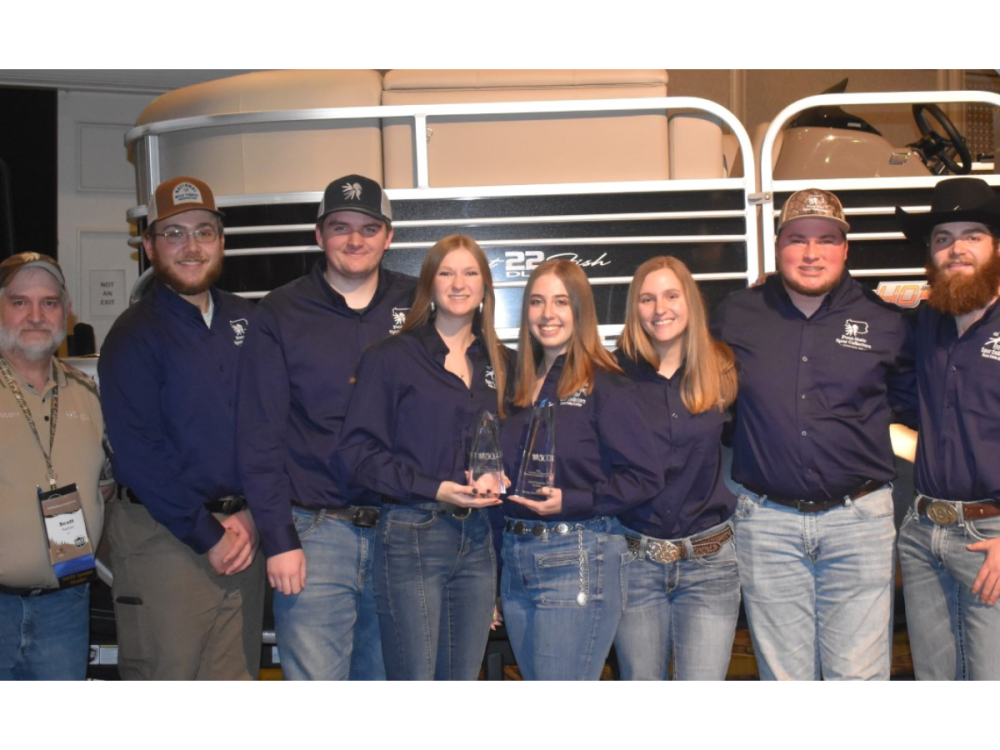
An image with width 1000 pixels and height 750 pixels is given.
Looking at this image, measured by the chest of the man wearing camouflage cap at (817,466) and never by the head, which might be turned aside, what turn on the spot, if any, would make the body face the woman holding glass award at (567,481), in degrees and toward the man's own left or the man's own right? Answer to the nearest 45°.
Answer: approximately 45° to the man's own right

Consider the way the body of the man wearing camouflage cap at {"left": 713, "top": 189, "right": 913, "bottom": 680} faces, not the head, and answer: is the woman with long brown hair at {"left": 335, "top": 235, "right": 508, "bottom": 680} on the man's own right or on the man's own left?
on the man's own right

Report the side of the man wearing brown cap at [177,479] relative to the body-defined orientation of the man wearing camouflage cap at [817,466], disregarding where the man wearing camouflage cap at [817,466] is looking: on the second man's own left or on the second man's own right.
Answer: on the second man's own right

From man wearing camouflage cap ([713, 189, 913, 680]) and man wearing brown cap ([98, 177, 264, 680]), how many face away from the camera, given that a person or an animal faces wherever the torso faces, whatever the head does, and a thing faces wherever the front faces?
0

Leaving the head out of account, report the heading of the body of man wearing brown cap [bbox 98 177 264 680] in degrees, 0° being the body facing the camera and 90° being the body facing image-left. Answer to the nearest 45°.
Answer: approximately 315°
